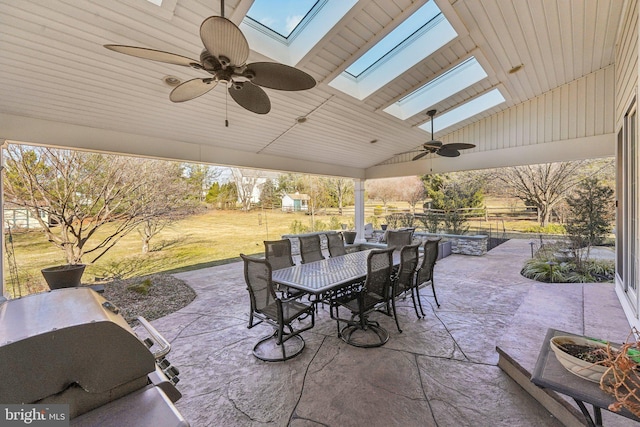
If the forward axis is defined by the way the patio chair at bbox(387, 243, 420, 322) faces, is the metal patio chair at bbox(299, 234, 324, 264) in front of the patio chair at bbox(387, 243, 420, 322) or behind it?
in front

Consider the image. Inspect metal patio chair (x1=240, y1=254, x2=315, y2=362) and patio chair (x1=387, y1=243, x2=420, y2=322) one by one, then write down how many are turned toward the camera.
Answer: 0

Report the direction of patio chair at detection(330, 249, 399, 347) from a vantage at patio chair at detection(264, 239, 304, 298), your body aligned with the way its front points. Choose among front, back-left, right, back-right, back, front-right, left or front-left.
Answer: front

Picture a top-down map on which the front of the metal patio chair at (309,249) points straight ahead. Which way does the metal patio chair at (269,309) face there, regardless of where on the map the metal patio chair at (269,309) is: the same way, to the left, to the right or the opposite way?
to the left

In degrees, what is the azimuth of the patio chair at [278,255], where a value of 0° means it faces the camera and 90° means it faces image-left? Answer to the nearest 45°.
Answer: approximately 315°

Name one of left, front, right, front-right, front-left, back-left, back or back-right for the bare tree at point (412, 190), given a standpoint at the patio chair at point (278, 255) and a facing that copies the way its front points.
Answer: left

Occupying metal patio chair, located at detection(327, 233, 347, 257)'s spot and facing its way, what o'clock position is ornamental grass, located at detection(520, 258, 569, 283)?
The ornamental grass is roughly at 10 o'clock from the metal patio chair.

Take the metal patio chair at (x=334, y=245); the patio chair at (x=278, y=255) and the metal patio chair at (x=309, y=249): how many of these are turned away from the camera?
0

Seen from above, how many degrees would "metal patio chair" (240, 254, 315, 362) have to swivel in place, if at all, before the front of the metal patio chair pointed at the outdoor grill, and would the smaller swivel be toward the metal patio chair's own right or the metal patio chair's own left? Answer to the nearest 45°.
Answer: approximately 135° to the metal patio chair's own right

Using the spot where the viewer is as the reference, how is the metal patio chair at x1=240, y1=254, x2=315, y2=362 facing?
facing away from the viewer and to the right of the viewer

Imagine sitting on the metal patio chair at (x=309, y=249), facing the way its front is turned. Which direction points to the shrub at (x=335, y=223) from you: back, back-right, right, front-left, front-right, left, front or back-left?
back-left

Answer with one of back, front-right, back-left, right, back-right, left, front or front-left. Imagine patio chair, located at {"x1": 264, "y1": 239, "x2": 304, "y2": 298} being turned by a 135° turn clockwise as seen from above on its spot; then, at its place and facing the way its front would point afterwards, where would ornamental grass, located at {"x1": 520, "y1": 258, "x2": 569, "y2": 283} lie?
back

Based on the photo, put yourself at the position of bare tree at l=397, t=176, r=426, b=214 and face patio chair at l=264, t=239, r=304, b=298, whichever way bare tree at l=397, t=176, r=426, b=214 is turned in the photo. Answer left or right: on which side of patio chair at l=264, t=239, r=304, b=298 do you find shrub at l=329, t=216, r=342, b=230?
right

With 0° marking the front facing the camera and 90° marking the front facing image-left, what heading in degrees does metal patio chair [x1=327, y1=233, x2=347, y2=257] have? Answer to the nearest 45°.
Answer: approximately 315°

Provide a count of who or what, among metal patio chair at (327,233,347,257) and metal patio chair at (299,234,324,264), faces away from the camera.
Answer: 0

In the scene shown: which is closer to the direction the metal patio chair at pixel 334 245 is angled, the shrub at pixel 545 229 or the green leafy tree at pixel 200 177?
the shrub

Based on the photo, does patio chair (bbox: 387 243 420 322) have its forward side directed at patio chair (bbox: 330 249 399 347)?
no
